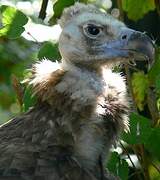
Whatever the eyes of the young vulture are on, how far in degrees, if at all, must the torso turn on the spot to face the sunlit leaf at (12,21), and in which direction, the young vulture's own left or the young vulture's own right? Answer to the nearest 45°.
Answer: approximately 135° to the young vulture's own left

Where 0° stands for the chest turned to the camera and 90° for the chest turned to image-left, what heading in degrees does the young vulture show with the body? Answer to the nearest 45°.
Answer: approximately 270°

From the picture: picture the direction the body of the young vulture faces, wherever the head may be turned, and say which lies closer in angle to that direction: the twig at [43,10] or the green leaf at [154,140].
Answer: the green leaf

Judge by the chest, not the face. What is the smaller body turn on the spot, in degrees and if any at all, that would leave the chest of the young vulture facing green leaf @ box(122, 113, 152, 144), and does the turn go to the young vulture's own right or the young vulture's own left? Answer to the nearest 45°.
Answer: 0° — it already faces it

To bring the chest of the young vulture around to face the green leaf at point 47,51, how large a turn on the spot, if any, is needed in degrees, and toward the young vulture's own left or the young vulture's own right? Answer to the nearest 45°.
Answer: approximately 135° to the young vulture's own left

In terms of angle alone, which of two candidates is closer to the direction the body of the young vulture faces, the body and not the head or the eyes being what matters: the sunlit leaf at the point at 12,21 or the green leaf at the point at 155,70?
the green leaf
